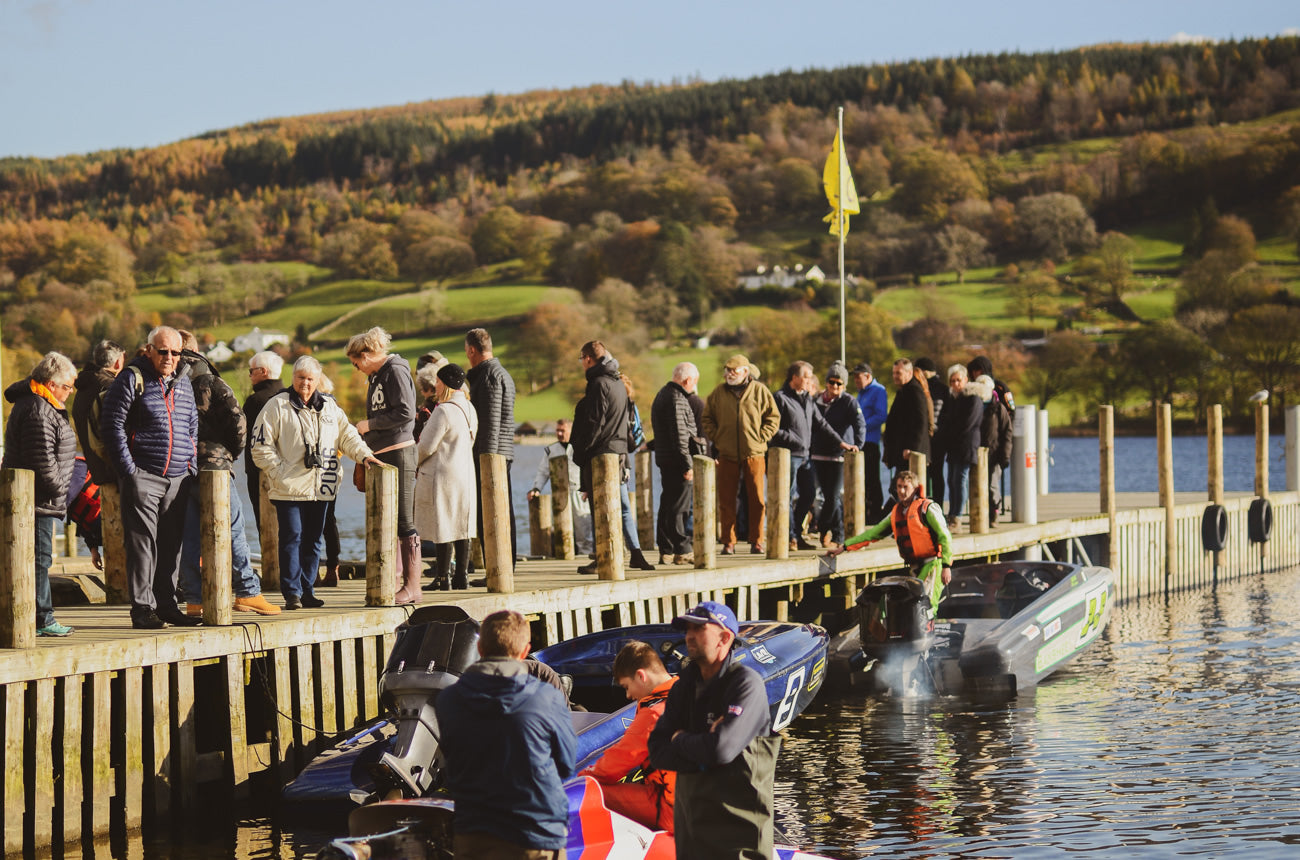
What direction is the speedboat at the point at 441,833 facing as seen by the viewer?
to the viewer's right

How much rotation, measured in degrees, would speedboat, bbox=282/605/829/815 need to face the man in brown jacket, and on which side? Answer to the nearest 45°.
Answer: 0° — it already faces them

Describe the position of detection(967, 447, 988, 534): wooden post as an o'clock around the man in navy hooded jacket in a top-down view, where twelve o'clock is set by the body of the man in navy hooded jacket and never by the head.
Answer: The wooden post is roughly at 1 o'clock from the man in navy hooded jacket.

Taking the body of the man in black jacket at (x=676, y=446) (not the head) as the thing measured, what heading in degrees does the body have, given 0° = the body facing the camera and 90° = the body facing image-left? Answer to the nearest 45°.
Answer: approximately 270°

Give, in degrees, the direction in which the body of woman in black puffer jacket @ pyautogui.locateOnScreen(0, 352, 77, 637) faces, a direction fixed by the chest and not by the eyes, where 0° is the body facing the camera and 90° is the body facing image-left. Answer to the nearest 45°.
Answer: approximately 270°

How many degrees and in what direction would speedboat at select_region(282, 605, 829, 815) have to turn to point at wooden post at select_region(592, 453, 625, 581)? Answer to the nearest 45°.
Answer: approximately 45° to its left

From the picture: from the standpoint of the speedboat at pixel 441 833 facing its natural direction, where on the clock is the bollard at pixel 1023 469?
The bollard is roughly at 10 o'clock from the speedboat.

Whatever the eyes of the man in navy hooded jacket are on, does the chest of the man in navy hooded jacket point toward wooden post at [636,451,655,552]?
yes

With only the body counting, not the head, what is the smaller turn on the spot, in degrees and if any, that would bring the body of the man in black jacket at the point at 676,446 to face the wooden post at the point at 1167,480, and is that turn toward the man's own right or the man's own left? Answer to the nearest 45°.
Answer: approximately 45° to the man's own left

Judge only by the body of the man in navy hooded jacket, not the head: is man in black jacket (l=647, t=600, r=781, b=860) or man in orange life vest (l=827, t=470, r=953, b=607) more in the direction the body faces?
the man in orange life vest

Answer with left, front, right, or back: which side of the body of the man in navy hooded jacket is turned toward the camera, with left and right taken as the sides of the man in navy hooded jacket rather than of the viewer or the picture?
back

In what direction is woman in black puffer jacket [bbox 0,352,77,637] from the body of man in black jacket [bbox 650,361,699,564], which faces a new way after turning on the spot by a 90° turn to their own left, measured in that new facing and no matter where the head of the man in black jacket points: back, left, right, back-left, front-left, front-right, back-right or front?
back-left

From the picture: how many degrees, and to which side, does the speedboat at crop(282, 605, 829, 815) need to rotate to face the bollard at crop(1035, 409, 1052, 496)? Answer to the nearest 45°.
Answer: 0° — it already faces it

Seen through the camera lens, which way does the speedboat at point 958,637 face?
facing away from the viewer and to the right of the viewer
